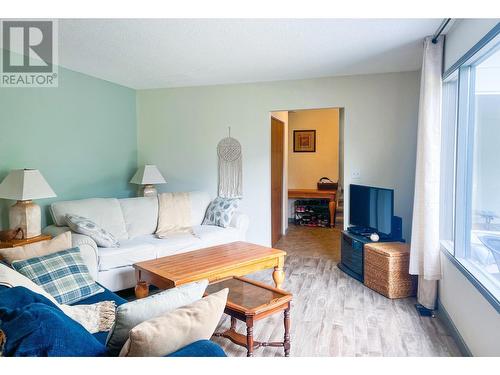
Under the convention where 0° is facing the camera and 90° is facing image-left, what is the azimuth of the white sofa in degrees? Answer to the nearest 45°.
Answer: approximately 315°

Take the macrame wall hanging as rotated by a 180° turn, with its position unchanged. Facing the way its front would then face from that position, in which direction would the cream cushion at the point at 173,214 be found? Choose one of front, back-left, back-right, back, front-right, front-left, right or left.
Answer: back-left

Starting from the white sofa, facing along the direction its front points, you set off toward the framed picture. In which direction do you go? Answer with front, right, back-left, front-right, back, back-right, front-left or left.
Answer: left

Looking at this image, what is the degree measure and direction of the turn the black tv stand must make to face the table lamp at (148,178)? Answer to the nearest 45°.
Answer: approximately 45° to its right

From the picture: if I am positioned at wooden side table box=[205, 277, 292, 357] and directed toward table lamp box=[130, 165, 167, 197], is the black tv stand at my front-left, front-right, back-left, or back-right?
front-right

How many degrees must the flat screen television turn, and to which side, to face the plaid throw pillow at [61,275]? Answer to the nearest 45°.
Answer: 0° — it already faces it

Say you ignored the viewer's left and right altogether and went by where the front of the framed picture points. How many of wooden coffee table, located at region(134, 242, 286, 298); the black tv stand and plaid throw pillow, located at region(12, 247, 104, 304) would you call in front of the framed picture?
3

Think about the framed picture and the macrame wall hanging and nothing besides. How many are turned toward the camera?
2

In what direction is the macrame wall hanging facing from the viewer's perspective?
toward the camera

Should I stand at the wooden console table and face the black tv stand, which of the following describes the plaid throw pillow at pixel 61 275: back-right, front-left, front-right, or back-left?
front-right

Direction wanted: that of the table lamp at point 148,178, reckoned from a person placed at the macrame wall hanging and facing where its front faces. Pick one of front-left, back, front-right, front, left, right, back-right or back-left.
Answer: right

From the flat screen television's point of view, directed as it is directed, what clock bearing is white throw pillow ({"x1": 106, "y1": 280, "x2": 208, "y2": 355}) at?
The white throw pillow is roughly at 11 o'clock from the flat screen television.

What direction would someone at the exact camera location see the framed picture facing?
facing the viewer

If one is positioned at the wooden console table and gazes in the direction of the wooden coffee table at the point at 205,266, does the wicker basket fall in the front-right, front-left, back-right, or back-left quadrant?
front-left

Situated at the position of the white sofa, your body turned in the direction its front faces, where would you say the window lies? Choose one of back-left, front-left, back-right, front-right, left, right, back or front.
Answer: front

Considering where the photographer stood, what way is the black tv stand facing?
facing the viewer and to the left of the viewer

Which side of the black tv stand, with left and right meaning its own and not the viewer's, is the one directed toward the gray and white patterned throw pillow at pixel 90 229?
front
